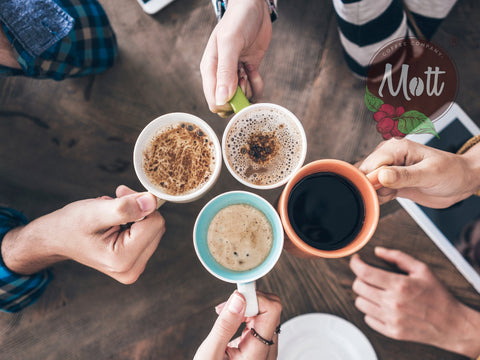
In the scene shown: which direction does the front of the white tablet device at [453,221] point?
toward the camera
